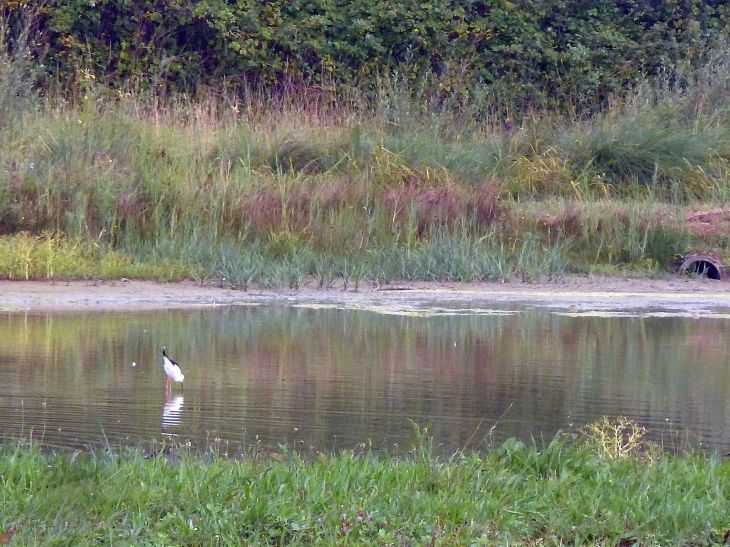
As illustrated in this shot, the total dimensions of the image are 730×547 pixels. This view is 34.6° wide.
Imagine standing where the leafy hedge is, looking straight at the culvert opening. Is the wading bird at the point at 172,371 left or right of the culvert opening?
right

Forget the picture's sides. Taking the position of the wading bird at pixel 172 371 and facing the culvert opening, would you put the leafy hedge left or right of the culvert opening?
left
